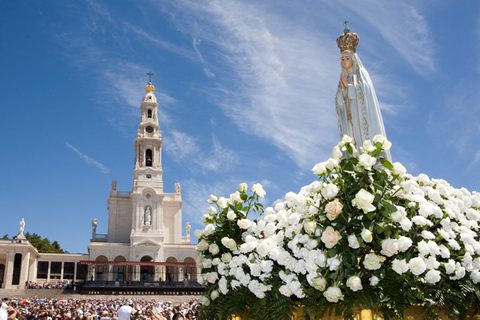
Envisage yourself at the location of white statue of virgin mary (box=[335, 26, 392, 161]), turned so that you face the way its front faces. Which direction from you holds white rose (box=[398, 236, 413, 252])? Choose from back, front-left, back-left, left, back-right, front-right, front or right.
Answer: front-left

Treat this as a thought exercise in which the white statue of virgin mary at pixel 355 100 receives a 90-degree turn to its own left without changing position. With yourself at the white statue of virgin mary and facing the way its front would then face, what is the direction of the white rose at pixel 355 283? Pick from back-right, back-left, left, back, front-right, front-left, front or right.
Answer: front-right

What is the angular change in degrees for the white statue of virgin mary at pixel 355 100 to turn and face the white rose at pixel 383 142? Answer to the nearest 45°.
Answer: approximately 45° to its left

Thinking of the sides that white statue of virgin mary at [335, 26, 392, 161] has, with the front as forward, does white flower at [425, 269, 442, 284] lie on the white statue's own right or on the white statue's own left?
on the white statue's own left

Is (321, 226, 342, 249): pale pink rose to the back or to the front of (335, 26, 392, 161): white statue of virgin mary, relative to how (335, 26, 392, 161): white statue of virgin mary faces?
to the front

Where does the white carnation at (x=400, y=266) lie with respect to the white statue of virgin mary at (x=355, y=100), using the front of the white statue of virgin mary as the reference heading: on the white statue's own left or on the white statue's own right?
on the white statue's own left

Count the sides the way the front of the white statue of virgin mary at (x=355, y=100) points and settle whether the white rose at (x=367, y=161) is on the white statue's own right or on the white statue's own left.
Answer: on the white statue's own left

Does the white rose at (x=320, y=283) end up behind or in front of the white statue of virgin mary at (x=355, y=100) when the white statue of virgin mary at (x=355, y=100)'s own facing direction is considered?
in front

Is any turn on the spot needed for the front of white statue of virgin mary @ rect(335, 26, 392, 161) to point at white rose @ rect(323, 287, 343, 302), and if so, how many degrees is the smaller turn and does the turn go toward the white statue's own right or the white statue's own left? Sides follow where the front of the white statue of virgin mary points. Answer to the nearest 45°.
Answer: approximately 45° to the white statue's own left

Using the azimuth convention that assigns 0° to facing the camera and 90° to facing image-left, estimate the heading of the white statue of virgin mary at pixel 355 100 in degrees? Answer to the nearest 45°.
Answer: approximately 45°

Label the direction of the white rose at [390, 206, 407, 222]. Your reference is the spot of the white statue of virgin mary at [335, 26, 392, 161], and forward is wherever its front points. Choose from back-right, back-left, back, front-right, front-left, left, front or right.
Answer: front-left

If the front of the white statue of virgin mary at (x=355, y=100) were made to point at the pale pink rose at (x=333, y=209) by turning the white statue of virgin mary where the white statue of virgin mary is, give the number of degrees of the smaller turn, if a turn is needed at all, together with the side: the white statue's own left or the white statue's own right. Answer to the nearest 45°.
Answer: approximately 45° to the white statue's own left
